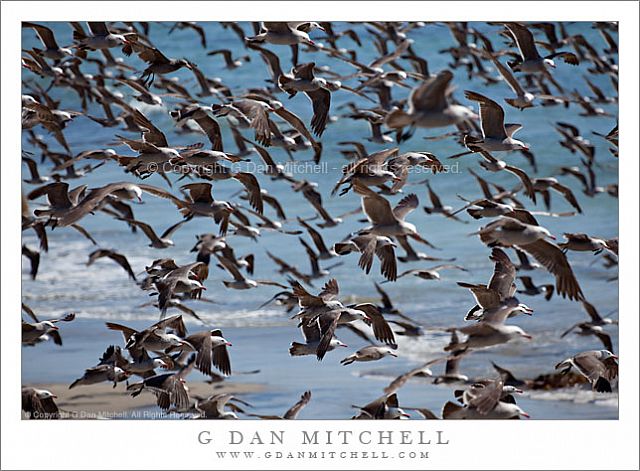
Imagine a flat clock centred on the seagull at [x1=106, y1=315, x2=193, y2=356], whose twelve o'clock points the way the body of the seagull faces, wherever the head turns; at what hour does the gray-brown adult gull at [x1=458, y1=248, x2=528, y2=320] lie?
The gray-brown adult gull is roughly at 12 o'clock from the seagull.

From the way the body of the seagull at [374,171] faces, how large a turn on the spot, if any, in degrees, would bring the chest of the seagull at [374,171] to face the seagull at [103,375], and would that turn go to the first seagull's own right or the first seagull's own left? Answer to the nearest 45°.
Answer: approximately 180°

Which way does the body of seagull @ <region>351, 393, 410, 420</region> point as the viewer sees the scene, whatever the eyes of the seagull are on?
to the viewer's right

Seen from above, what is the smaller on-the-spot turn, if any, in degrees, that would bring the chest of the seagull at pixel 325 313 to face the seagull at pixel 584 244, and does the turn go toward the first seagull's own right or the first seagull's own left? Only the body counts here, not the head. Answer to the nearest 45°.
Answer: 0° — it already faces it

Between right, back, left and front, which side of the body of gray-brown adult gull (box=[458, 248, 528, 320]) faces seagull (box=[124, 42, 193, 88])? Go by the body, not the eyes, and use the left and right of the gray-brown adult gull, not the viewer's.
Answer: back

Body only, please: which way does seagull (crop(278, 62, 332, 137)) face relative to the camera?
to the viewer's right

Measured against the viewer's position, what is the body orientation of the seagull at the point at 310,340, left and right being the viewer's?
facing to the right of the viewer

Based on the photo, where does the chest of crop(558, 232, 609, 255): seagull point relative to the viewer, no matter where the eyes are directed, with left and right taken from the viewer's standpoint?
facing to the right of the viewer

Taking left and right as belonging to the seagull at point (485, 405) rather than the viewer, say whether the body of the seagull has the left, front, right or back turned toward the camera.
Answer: right
